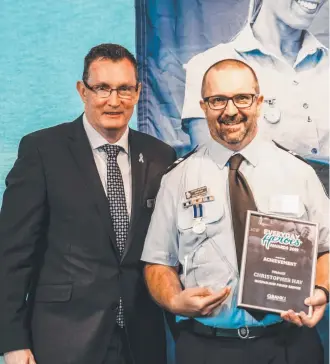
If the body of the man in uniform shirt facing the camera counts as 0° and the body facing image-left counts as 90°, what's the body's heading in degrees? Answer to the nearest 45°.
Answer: approximately 0°

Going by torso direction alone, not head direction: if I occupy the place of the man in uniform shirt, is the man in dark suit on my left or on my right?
on my right

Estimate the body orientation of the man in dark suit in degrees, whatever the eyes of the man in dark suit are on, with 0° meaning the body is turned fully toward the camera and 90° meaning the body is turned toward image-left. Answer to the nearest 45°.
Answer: approximately 315°

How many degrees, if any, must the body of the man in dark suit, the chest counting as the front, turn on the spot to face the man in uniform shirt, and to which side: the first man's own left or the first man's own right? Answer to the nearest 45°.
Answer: approximately 45° to the first man's own left
